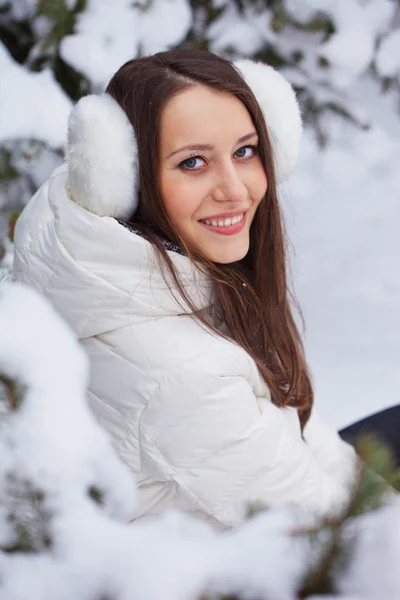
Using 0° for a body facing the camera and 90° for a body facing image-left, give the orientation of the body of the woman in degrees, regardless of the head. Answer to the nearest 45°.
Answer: approximately 270°
